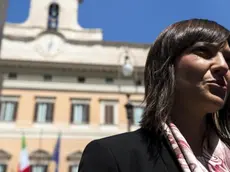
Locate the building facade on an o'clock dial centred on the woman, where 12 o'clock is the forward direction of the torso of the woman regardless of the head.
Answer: The building facade is roughly at 7 o'clock from the woman.

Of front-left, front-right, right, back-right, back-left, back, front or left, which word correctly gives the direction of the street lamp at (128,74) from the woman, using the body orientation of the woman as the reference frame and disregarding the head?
back-left

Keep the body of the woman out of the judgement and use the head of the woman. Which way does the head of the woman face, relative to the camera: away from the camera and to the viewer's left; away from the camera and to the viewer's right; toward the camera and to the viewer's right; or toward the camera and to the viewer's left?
toward the camera and to the viewer's right

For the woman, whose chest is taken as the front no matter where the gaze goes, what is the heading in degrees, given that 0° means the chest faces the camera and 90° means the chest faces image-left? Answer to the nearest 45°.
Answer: approximately 315°

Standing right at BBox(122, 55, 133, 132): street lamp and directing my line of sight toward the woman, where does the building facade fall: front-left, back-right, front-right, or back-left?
back-right
